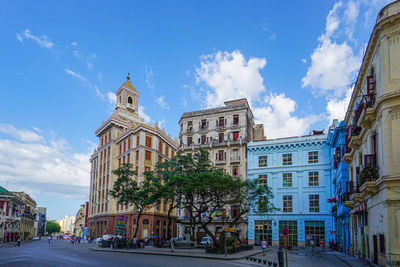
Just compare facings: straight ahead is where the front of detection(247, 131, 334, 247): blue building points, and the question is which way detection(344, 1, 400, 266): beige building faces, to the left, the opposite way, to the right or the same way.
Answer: to the right

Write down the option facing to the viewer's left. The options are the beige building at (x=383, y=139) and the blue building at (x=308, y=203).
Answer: the beige building

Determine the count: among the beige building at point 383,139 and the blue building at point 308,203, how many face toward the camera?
1

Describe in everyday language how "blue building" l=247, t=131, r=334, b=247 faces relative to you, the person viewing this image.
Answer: facing the viewer

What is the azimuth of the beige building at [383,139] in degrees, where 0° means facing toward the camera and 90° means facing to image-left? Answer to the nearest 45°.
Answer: approximately 90°

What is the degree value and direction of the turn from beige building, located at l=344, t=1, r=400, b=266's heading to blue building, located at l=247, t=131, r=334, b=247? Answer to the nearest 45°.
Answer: approximately 90° to its right

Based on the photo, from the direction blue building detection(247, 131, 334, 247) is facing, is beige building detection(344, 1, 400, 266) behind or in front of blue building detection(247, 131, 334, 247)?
in front
